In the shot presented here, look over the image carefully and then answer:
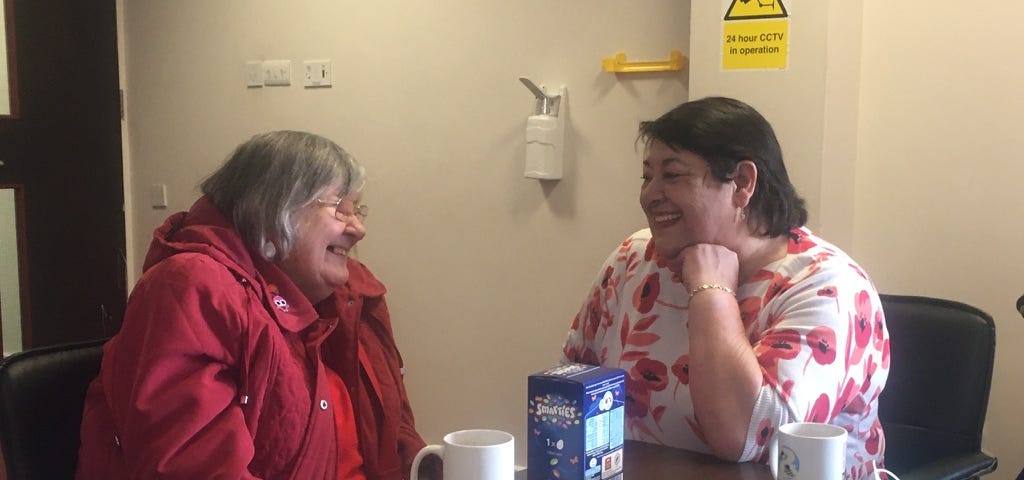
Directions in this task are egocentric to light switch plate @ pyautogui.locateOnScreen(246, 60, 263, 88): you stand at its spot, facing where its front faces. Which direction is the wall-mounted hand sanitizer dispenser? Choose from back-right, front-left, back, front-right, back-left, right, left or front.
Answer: front-left

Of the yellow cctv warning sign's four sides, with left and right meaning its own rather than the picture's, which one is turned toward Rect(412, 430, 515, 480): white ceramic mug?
front

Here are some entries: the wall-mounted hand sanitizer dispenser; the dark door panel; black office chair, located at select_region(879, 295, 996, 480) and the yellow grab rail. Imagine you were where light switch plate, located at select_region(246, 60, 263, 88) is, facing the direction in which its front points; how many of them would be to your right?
1

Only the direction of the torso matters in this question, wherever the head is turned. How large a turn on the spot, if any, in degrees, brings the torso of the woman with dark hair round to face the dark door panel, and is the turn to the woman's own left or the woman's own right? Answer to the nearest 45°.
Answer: approximately 90° to the woman's own right

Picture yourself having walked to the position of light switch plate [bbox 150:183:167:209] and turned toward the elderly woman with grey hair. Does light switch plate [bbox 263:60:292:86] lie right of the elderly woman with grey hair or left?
left

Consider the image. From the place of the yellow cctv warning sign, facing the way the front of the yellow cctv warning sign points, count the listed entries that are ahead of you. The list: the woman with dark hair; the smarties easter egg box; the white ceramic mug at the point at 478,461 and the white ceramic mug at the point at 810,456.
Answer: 4

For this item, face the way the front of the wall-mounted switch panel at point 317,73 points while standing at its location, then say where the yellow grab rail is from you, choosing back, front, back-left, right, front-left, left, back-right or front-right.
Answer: front-left

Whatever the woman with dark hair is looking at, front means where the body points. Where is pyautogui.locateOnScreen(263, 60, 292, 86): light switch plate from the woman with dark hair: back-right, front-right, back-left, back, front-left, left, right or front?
right

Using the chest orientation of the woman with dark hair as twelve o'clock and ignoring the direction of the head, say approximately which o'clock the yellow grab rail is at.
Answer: The yellow grab rail is roughly at 4 o'clock from the woman with dark hair.

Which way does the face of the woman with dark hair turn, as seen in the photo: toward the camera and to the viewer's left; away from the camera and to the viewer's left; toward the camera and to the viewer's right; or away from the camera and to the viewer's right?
toward the camera and to the viewer's left

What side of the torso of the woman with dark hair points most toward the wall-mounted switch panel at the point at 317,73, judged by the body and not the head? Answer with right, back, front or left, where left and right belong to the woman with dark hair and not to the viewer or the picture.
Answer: right
